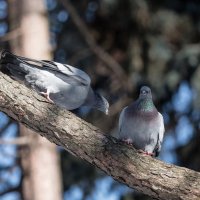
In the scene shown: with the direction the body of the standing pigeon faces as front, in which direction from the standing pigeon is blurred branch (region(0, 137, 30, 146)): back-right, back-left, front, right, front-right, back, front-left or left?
back-right

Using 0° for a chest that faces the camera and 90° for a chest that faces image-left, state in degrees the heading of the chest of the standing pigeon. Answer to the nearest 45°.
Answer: approximately 0°

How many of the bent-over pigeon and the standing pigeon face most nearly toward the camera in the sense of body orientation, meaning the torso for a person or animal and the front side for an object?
1

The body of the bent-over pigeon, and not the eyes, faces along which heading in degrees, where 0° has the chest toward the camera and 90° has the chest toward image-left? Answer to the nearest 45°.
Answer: approximately 270°

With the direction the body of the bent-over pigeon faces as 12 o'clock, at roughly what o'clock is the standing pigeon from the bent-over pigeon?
The standing pigeon is roughly at 1 o'clock from the bent-over pigeon.

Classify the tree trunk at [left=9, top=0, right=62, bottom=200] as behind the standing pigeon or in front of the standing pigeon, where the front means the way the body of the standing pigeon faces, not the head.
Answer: behind

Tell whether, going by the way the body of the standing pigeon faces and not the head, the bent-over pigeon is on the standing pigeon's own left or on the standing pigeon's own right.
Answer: on the standing pigeon's own right

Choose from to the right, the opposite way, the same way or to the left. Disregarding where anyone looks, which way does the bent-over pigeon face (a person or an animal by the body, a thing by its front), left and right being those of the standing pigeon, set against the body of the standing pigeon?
to the left
